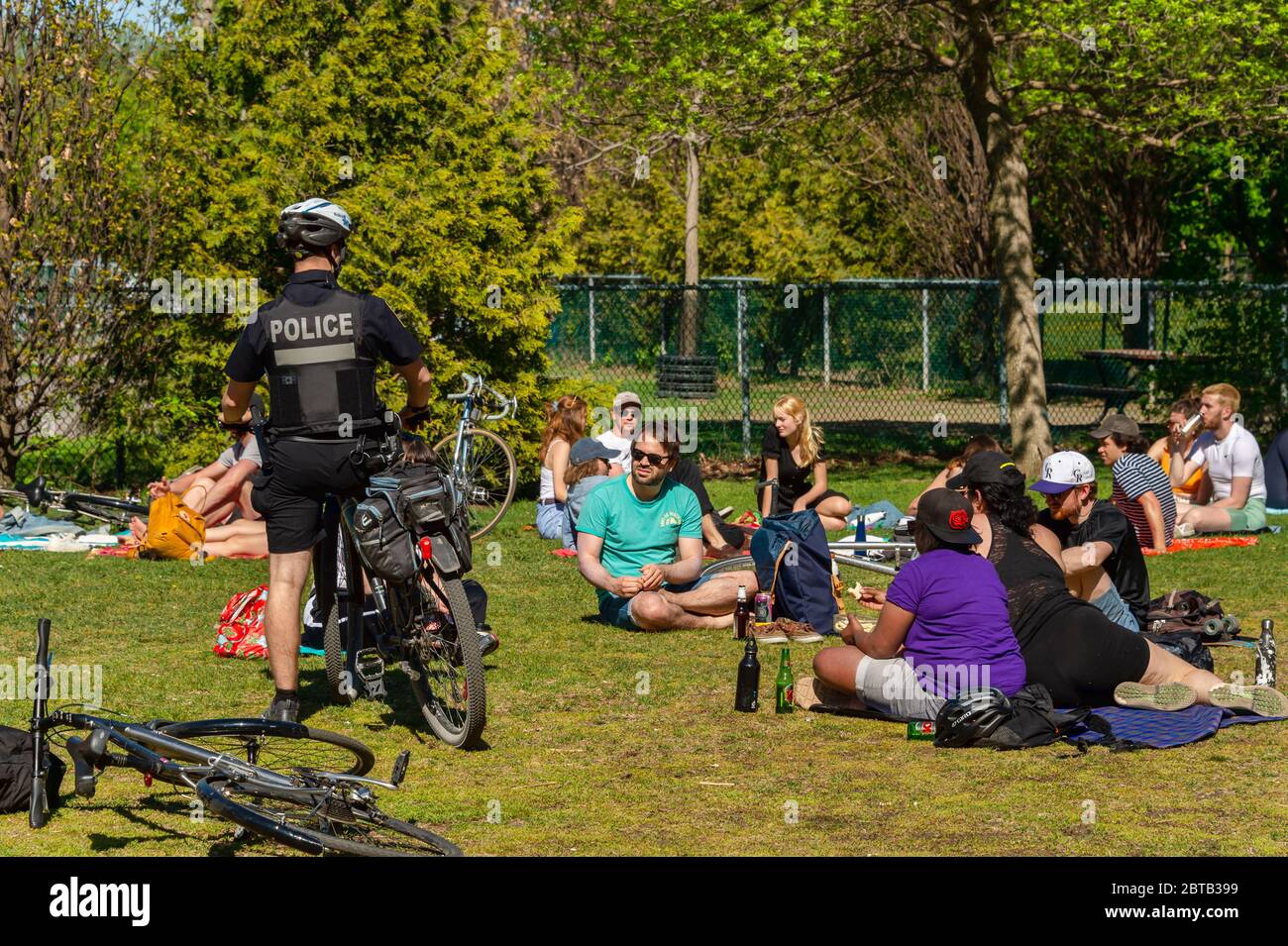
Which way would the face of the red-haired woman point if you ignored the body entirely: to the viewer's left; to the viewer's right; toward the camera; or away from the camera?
to the viewer's right

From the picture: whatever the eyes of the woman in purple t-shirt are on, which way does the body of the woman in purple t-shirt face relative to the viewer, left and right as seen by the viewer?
facing away from the viewer and to the left of the viewer

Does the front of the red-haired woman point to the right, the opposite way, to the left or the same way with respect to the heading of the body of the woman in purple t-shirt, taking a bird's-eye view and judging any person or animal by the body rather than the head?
to the right

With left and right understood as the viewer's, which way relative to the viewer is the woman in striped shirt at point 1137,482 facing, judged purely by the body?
facing to the left of the viewer

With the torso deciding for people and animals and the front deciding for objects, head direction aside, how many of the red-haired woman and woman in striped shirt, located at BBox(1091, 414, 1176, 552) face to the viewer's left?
1

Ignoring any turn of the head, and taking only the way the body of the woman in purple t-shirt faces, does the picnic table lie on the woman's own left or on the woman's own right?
on the woman's own right

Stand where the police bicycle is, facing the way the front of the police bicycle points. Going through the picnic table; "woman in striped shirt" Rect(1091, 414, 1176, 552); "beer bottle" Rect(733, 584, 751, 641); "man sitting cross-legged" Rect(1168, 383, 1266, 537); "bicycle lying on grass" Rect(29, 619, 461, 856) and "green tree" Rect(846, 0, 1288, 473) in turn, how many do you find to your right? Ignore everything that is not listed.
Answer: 5

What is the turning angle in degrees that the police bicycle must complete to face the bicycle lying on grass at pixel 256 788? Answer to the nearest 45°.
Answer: approximately 135° to its left

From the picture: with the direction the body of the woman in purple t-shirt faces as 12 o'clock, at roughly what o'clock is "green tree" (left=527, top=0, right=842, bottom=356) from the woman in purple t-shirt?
The green tree is roughly at 1 o'clock from the woman in purple t-shirt.
